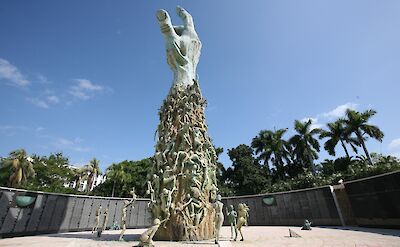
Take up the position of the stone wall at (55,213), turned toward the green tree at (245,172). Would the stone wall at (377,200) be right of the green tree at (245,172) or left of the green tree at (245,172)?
right

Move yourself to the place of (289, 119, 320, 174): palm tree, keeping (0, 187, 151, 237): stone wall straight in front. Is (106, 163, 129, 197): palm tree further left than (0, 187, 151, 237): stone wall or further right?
right

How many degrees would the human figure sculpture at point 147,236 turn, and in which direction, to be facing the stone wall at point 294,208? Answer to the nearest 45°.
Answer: approximately 45° to its left

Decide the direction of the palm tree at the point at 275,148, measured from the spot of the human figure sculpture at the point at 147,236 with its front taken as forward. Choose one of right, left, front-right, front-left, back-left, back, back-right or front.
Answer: front-left

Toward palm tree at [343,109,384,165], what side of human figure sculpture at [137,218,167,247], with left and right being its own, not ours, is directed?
front

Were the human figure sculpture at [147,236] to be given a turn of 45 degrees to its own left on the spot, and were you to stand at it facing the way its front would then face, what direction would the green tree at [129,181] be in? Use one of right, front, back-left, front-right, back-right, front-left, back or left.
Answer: front-left

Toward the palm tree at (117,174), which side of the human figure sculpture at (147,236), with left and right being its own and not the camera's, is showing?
left

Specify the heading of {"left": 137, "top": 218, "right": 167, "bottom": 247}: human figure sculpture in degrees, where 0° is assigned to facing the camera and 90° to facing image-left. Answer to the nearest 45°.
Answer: approximately 270°

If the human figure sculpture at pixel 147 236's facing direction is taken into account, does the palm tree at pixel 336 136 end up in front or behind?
in front

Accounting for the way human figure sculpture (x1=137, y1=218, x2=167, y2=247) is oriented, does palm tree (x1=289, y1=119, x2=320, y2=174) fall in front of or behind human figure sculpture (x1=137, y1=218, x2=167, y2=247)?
in front
